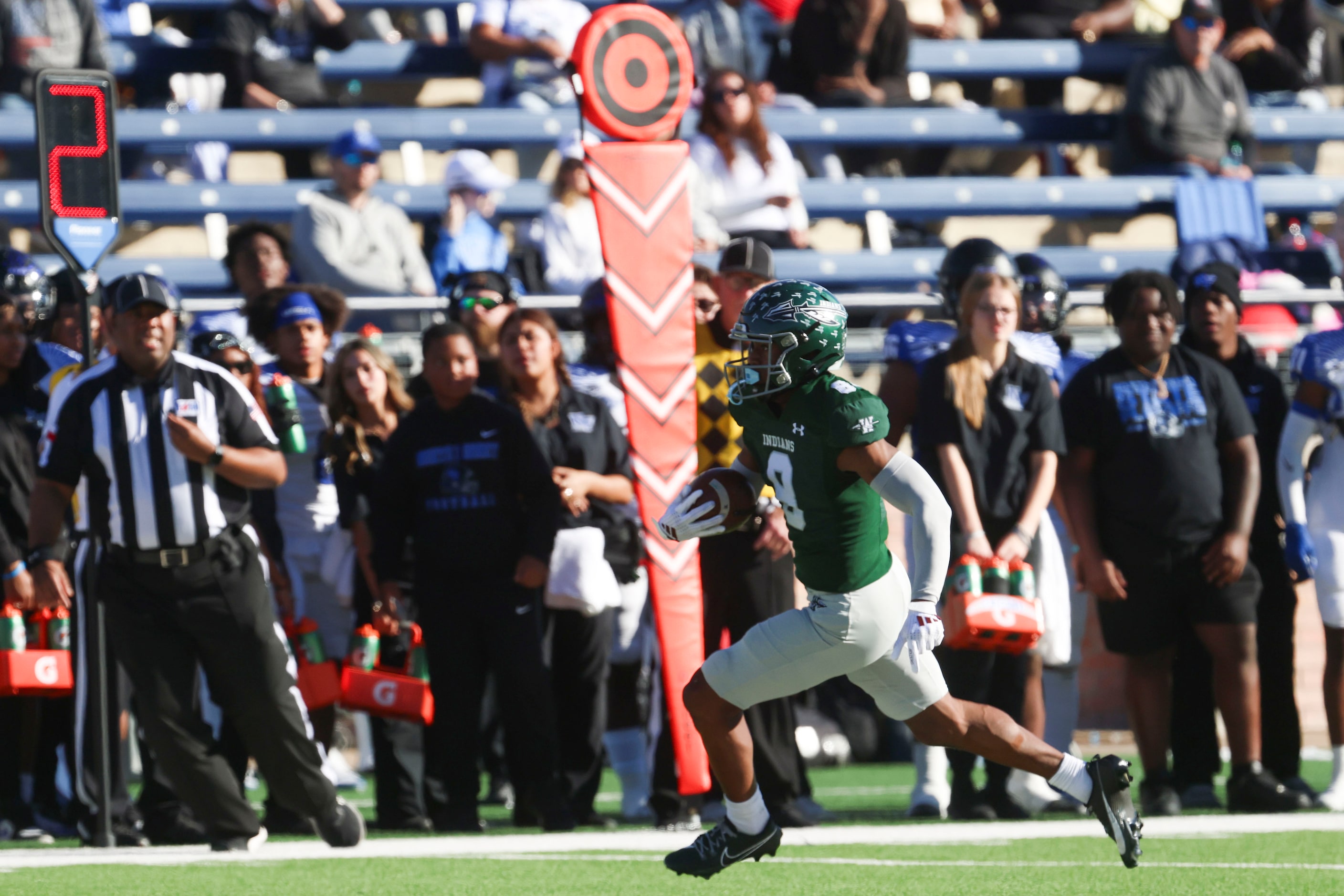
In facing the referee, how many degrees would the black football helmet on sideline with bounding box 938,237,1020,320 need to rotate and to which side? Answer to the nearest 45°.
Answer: approximately 90° to its right

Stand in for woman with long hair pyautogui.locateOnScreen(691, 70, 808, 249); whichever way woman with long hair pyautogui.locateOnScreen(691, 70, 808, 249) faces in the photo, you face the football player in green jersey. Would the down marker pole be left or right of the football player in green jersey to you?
right

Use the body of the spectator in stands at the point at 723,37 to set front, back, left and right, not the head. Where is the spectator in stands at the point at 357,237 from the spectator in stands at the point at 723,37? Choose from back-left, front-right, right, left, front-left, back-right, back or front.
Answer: front-right

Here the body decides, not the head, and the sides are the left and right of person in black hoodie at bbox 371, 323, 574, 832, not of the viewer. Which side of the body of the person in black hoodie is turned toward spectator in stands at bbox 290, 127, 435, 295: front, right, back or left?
back

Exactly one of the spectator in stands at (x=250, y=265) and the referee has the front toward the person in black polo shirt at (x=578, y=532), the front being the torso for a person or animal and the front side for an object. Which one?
the spectator in stands

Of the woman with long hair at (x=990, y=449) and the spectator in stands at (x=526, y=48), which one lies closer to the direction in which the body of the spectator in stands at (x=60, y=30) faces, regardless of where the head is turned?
the woman with long hair

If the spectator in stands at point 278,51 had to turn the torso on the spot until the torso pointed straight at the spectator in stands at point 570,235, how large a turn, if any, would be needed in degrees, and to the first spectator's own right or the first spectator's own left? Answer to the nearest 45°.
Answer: approximately 45° to the first spectator's own left

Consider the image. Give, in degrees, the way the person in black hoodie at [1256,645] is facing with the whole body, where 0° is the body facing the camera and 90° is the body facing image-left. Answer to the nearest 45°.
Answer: approximately 0°

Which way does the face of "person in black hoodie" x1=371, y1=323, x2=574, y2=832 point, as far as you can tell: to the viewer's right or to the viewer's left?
to the viewer's right

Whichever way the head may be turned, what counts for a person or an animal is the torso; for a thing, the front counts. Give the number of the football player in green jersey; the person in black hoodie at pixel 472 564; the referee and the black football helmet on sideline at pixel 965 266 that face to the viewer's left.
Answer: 1

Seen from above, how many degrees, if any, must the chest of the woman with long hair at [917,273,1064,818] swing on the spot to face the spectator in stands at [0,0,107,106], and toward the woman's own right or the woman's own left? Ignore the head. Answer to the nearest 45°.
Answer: approximately 135° to the woman's own right

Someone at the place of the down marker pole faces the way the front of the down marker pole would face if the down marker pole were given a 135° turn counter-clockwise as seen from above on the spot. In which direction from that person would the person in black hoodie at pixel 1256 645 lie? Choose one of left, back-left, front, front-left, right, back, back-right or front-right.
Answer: front-right

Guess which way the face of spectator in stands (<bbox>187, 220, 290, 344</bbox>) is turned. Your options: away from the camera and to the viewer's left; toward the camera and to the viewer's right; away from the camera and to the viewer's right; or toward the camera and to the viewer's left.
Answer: toward the camera and to the viewer's right
